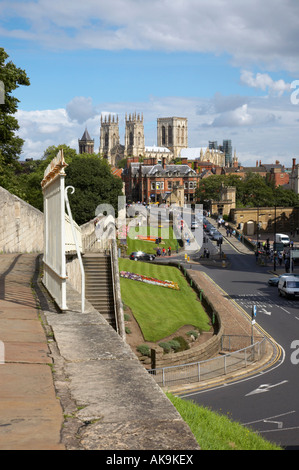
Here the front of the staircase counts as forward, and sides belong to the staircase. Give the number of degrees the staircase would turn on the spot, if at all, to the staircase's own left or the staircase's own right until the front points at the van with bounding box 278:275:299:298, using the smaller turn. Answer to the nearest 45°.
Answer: approximately 135° to the staircase's own left

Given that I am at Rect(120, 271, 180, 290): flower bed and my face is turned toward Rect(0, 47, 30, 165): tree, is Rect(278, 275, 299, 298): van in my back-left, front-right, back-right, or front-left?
back-left

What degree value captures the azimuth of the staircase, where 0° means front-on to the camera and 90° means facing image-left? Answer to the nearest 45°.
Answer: approximately 0°
